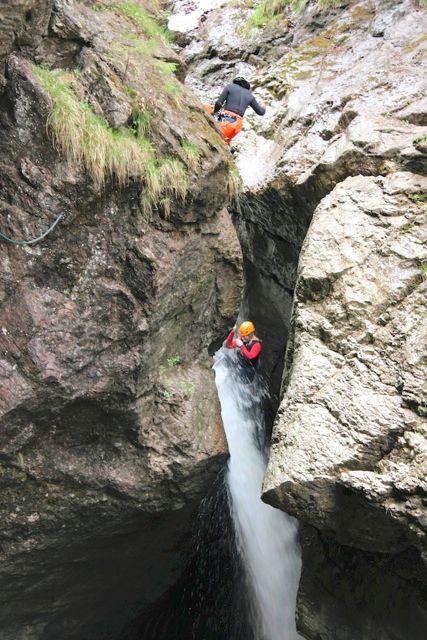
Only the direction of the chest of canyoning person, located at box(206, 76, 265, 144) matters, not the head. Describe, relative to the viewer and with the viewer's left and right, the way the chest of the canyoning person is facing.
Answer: facing away from the viewer
